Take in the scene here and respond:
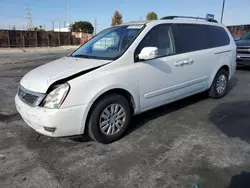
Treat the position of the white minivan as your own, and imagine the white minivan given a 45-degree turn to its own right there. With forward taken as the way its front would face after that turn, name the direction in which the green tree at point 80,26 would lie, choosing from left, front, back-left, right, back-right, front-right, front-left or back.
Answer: right

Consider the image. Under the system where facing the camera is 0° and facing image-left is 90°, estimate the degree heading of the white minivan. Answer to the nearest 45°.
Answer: approximately 45°
